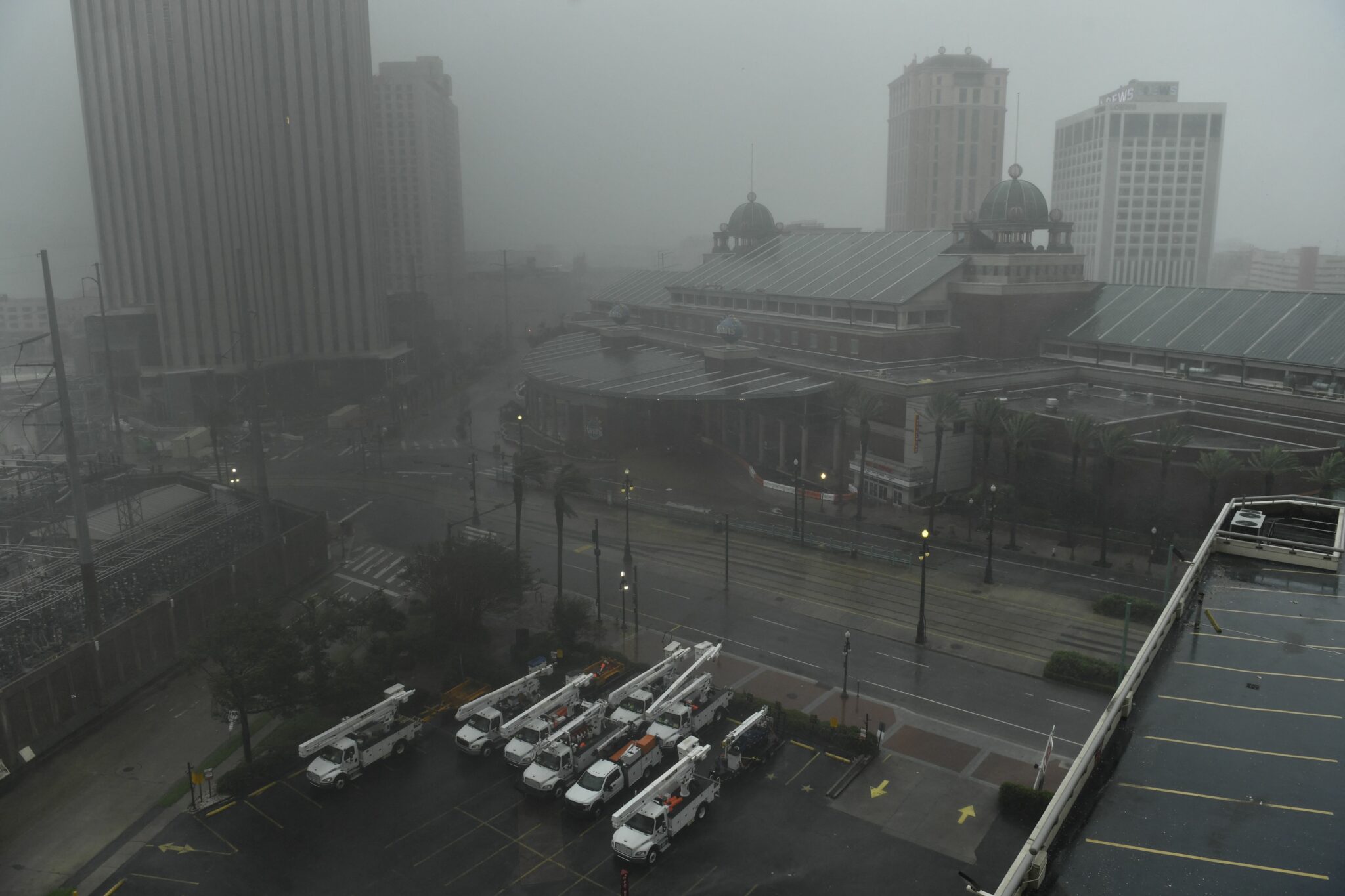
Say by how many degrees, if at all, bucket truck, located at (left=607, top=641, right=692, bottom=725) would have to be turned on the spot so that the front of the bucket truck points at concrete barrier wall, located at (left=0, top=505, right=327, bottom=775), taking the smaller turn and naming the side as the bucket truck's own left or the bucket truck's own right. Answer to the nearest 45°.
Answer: approximately 45° to the bucket truck's own right

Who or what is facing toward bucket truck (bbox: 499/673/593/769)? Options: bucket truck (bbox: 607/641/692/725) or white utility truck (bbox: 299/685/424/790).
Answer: bucket truck (bbox: 607/641/692/725)

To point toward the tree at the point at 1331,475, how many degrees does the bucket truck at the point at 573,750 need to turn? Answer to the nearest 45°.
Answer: approximately 135° to its left

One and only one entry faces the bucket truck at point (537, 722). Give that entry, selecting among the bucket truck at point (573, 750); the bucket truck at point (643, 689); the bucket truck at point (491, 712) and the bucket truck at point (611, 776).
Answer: the bucket truck at point (643, 689)

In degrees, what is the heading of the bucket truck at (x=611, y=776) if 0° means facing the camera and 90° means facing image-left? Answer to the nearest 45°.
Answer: approximately 45°

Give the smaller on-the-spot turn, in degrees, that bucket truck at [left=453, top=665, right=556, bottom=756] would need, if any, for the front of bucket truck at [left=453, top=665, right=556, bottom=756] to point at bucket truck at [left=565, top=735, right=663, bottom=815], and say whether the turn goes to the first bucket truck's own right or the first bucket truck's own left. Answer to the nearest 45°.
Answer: approximately 90° to the first bucket truck's own left

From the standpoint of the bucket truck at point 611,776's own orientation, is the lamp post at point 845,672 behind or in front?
behind

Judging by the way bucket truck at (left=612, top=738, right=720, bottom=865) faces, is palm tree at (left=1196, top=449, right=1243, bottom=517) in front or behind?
behind

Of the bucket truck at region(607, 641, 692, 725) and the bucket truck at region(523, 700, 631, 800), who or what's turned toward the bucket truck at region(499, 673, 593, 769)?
the bucket truck at region(607, 641, 692, 725)

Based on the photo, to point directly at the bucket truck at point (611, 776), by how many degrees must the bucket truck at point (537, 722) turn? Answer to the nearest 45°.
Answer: approximately 90° to its left

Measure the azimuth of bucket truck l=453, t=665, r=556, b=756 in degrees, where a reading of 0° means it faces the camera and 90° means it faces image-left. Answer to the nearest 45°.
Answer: approximately 45°
